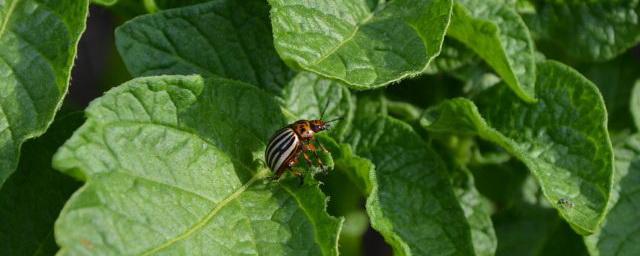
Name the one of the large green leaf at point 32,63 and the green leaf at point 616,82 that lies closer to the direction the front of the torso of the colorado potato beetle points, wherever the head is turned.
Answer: the green leaf

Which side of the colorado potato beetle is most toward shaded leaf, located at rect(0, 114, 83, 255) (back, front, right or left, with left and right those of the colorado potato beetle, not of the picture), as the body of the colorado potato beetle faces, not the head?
back

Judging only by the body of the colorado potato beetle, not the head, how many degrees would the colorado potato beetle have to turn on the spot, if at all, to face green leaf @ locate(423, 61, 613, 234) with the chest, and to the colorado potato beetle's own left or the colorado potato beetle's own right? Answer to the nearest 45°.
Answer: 0° — it already faces it

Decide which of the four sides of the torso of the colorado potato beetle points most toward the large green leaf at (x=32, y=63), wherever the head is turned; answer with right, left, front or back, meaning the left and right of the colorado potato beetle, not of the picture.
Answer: back

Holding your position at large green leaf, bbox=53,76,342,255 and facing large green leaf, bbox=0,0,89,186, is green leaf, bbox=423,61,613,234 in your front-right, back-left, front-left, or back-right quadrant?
back-right

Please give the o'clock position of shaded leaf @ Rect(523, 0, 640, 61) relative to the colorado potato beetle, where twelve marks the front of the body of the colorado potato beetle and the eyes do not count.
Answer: The shaded leaf is roughly at 11 o'clock from the colorado potato beetle.

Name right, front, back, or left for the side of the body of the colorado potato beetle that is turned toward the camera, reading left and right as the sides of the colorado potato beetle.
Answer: right
